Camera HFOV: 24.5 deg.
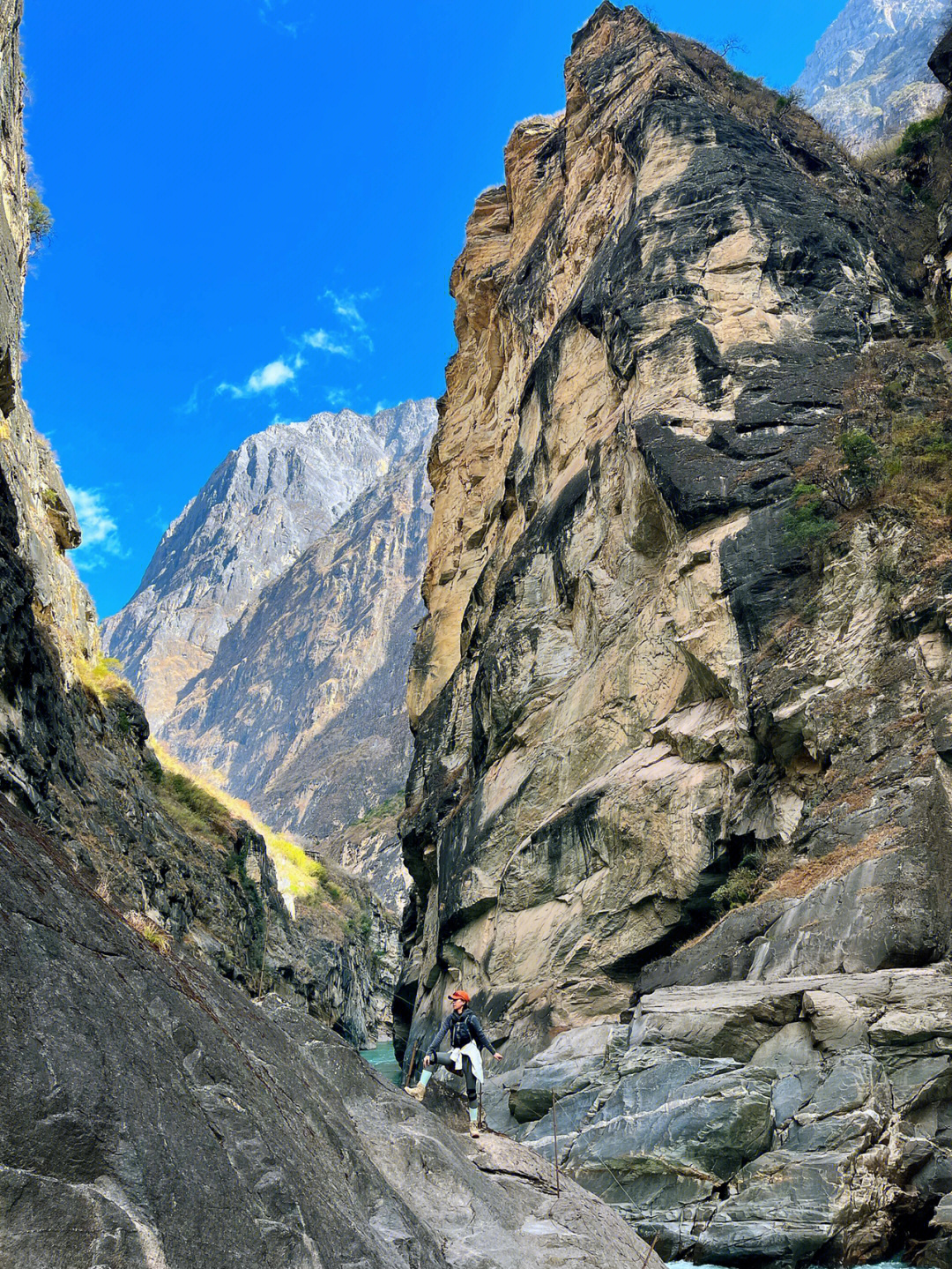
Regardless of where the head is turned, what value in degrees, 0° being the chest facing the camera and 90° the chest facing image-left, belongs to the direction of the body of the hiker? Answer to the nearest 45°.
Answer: approximately 45°
